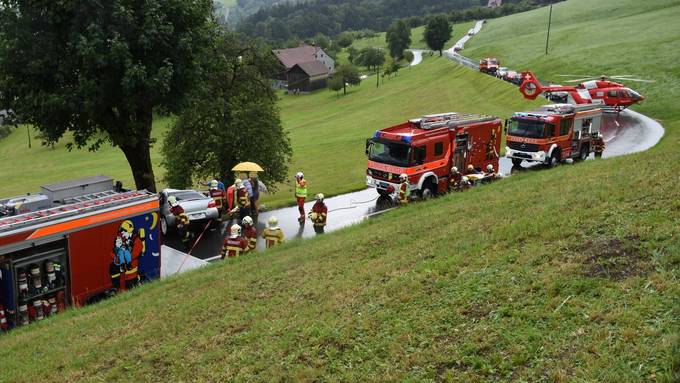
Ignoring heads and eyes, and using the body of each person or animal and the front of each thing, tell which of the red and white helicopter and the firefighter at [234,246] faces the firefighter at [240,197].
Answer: the firefighter at [234,246]

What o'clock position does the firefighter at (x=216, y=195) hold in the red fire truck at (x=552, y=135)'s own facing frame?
The firefighter is roughly at 12 o'clock from the red fire truck.

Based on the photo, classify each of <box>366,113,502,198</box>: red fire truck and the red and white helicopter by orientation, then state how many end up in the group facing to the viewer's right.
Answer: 1

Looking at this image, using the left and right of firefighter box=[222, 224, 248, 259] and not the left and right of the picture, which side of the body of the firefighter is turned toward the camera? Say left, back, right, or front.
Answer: back

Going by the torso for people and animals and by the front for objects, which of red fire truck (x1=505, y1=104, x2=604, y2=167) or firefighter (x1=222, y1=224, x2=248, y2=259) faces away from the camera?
the firefighter

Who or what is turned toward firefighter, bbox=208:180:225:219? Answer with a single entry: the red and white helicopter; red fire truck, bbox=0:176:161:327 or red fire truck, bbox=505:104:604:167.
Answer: red fire truck, bbox=505:104:604:167

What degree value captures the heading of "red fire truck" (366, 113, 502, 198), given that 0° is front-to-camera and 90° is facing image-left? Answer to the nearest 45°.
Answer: approximately 45°

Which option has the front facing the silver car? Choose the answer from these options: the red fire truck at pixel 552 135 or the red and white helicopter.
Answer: the red fire truck

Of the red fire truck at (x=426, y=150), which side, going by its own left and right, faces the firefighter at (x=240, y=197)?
front

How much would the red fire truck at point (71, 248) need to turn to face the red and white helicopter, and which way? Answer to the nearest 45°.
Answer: approximately 180°

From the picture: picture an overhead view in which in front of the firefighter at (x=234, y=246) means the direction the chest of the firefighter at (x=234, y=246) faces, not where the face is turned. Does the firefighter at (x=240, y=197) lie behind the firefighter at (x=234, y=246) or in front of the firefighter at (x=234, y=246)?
in front

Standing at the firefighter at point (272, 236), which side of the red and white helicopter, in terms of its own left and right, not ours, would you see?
right

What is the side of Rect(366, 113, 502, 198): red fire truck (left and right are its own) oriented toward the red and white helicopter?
back

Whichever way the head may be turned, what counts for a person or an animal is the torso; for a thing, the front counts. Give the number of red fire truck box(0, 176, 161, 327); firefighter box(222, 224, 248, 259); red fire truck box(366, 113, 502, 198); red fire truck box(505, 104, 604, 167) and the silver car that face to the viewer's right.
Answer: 0

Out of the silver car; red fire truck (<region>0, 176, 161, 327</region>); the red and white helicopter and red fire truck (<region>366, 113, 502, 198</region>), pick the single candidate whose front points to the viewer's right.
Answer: the red and white helicopter

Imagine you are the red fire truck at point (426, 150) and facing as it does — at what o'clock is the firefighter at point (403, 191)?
The firefighter is roughly at 11 o'clock from the red fire truck.

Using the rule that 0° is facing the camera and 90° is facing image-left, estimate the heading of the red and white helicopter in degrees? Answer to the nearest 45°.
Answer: approximately 270°

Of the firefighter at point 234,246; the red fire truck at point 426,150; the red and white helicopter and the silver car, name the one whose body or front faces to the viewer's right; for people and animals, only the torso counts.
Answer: the red and white helicopter

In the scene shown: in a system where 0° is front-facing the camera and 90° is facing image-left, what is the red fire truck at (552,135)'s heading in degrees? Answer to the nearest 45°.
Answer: approximately 45°

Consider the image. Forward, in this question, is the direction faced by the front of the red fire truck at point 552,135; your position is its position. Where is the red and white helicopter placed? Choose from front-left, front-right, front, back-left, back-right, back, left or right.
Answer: back-right

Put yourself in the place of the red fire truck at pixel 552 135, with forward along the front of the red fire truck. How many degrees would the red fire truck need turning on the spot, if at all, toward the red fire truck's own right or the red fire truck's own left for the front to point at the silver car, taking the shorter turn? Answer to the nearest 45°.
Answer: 0° — it already faces it
